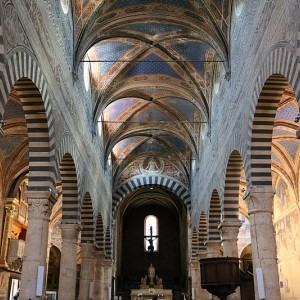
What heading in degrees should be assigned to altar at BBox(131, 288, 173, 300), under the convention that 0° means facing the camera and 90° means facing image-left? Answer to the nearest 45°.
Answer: approximately 0°

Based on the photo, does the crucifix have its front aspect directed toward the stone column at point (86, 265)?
yes

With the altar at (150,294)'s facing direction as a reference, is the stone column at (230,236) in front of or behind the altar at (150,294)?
in front

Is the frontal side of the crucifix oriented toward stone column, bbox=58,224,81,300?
yes

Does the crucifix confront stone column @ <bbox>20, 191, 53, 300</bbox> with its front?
yes

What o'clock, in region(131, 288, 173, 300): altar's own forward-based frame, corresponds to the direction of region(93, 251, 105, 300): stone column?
The stone column is roughly at 1 o'clock from the altar.

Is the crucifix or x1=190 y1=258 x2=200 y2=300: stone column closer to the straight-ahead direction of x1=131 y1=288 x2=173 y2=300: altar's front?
the stone column

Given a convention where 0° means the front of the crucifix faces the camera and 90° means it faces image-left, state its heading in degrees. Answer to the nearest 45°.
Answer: approximately 0°

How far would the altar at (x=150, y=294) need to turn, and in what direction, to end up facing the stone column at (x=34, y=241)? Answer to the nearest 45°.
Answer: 0° — it already faces it

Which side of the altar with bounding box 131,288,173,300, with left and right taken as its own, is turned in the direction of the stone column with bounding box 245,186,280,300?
front

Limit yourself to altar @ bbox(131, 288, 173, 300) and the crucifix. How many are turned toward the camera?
2

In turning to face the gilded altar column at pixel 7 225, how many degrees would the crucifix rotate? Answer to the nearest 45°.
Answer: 0° — it already faces it
